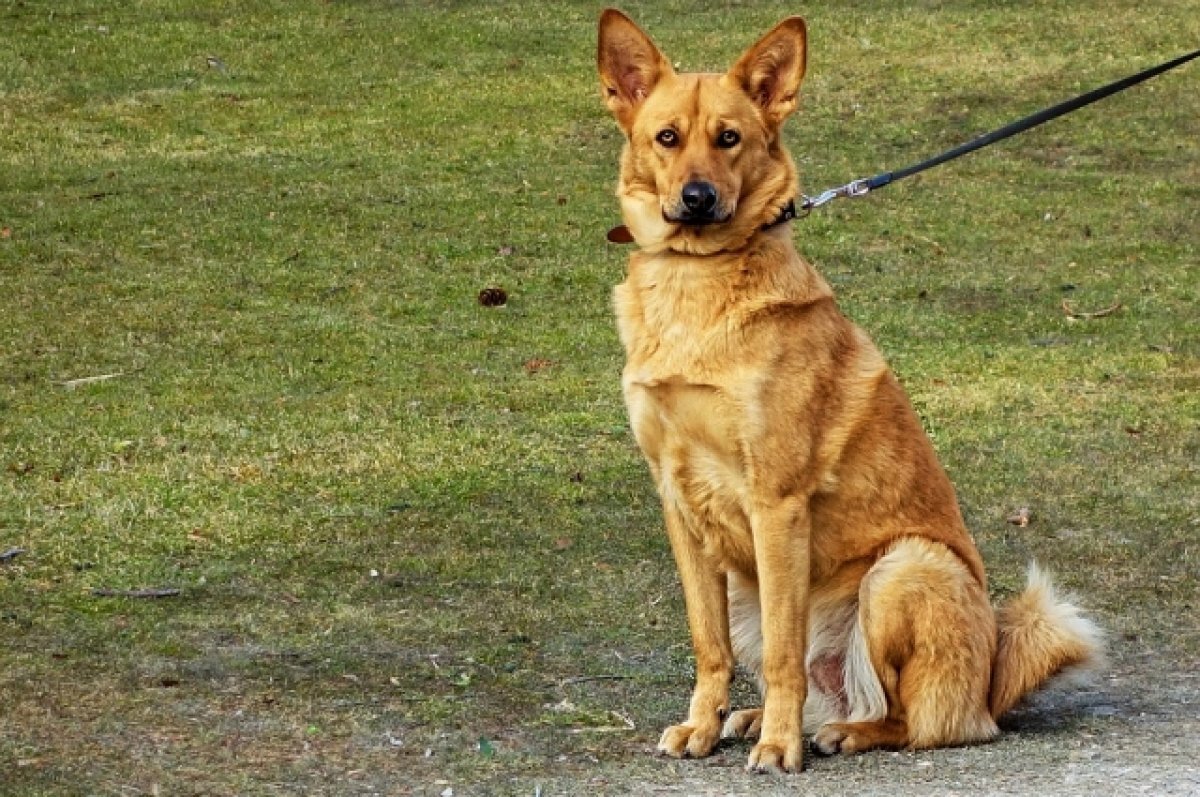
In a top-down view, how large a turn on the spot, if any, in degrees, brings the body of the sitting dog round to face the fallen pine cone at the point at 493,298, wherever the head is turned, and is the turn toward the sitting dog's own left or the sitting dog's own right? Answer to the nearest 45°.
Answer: approximately 135° to the sitting dog's own right

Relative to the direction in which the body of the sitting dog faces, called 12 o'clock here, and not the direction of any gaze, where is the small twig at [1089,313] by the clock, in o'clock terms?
The small twig is roughly at 5 o'clock from the sitting dog.

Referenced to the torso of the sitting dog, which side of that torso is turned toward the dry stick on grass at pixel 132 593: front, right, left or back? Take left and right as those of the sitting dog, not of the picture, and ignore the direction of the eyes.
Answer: right

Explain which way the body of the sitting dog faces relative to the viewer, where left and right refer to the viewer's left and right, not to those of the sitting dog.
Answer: facing the viewer and to the left of the viewer

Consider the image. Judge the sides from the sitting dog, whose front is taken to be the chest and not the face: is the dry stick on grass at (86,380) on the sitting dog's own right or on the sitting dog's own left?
on the sitting dog's own right

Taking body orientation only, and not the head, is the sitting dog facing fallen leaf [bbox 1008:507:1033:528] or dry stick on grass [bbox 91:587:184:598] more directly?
the dry stick on grass

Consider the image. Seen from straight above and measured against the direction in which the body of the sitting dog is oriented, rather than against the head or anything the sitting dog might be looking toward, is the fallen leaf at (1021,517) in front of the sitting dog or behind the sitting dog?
behind
